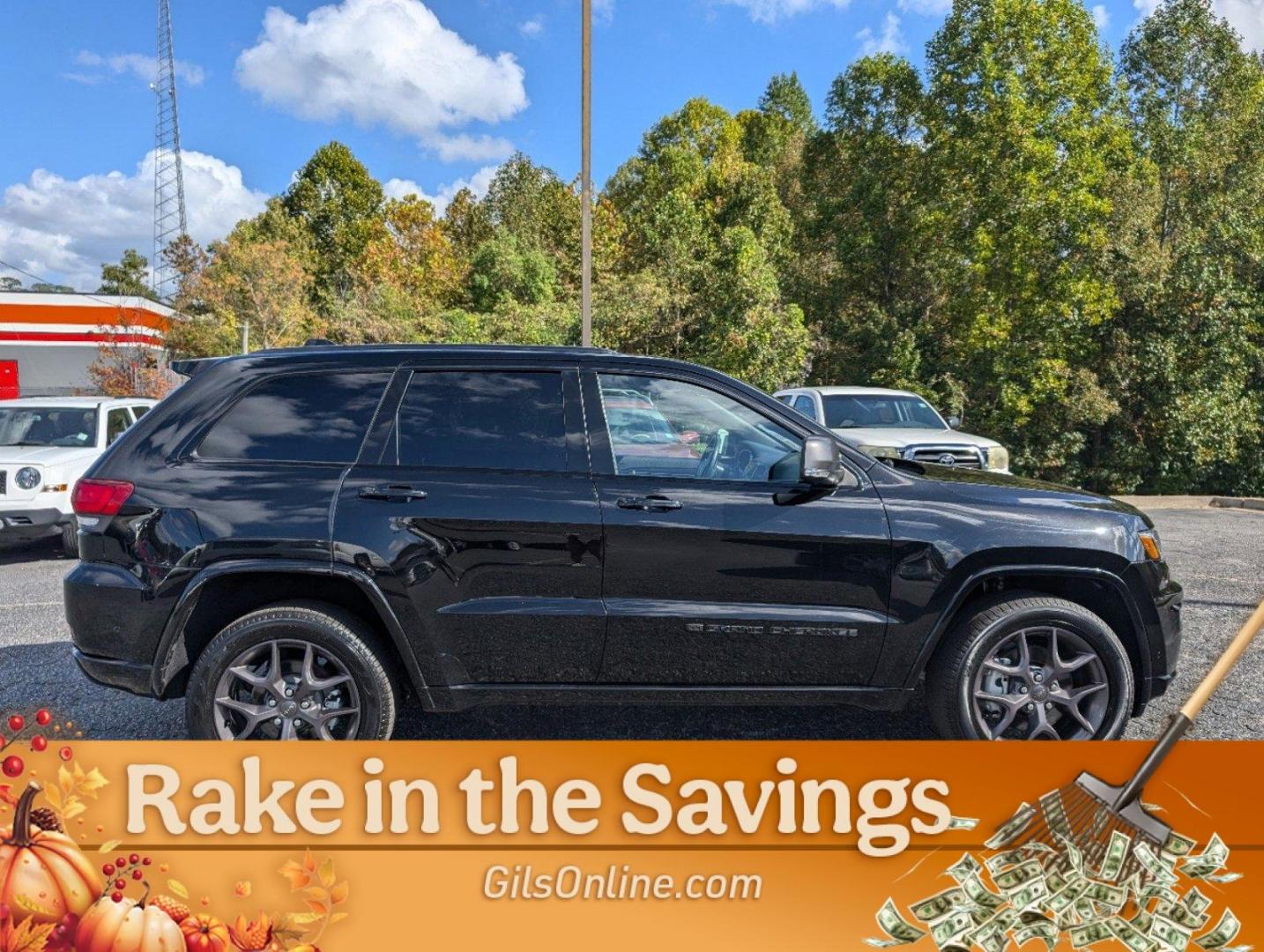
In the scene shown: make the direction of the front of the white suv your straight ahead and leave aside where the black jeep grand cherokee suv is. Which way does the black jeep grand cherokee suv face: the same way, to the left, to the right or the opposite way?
to the left

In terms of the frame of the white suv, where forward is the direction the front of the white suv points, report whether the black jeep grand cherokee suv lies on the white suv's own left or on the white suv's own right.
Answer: on the white suv's own left

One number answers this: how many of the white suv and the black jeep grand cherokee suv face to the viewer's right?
1

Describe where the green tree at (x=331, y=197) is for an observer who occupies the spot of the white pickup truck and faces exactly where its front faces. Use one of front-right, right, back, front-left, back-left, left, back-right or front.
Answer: back

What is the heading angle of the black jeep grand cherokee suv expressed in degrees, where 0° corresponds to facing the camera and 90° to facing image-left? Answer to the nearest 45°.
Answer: approximately 270°

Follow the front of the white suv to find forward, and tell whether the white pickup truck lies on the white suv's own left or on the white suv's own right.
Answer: on the white suv's own left

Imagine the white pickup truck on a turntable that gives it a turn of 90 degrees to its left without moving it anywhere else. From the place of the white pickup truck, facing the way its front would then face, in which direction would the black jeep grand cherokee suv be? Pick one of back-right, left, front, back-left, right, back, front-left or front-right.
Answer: back-right

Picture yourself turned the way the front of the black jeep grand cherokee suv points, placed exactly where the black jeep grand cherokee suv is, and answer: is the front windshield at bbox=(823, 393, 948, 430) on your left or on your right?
on your left

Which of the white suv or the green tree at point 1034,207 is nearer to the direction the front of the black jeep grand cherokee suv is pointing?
the green tree

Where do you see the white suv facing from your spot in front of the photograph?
facing the viewer and to the left of the viewer

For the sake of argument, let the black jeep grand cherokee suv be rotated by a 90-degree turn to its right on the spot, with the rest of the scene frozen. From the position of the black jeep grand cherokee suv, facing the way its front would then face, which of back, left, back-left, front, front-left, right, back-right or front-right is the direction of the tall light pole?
back

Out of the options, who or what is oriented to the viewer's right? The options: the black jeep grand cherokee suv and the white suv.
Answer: the black jeep grand cherokee suv
